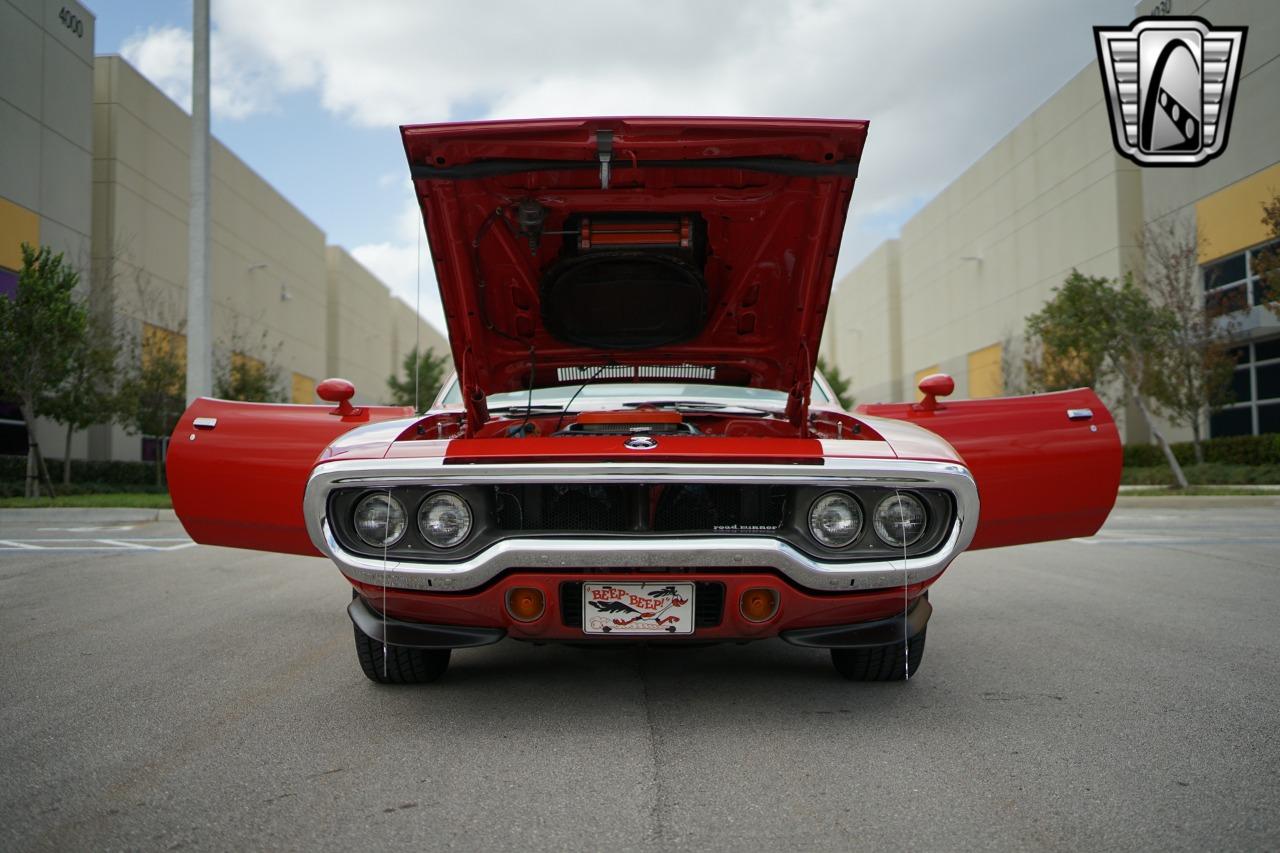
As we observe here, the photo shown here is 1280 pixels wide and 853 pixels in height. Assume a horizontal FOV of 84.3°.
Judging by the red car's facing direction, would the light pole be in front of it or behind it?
behind

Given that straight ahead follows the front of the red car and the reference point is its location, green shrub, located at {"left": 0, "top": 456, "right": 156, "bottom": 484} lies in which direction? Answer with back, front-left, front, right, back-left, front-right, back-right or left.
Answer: back-right

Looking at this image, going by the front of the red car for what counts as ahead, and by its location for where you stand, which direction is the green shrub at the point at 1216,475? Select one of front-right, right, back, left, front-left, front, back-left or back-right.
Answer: back-left

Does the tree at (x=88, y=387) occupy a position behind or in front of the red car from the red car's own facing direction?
behind

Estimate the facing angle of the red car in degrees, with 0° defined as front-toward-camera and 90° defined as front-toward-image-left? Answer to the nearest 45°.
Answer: approximately 0°

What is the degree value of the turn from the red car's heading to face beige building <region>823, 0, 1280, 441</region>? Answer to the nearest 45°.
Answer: approximately 135° to its left

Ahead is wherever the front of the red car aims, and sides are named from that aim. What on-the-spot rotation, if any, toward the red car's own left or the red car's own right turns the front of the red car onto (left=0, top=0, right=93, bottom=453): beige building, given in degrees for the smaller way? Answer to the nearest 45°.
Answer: approximately 135° to the red car's own right

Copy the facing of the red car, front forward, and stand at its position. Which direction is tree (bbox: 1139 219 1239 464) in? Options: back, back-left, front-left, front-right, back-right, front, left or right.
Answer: back-left
